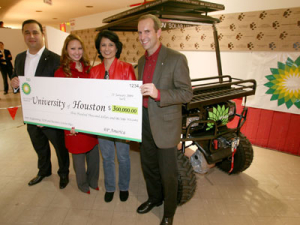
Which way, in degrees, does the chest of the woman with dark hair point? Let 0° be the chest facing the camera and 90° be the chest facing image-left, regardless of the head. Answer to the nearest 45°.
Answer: approximately 0°

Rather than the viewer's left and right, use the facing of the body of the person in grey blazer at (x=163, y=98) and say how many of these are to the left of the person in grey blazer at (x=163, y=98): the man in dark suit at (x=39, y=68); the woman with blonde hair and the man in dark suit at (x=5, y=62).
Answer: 0

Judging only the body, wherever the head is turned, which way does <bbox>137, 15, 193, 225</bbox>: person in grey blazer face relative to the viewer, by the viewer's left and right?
facing the viewer and to the left of the viewer

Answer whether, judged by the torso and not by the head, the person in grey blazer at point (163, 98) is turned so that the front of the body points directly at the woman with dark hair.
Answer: no

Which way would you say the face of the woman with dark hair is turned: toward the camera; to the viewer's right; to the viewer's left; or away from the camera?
toward the camera

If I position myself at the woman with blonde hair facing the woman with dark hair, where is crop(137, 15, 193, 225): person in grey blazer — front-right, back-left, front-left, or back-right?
front-right

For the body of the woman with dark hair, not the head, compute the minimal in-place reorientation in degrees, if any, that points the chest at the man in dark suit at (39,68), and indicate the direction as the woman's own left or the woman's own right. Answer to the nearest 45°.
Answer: approximately 135° to the woman's own right

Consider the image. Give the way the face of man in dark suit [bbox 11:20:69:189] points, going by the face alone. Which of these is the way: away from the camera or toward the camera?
toward the camera

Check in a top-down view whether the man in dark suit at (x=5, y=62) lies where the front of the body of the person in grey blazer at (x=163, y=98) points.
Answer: no

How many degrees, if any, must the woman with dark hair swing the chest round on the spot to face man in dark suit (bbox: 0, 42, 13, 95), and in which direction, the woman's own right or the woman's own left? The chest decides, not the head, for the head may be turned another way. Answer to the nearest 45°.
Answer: approximately 135° to the woman's own right

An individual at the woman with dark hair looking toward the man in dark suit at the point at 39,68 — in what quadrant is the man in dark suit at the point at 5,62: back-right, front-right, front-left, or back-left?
front-right

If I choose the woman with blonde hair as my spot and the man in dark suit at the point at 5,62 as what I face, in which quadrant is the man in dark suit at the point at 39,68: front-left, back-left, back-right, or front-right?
front-left

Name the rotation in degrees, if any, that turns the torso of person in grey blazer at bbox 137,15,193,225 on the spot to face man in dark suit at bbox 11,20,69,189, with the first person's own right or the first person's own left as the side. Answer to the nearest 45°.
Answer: approximately 90° to the first person's own right

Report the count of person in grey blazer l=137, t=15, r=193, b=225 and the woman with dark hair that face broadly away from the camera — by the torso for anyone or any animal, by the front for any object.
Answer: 0

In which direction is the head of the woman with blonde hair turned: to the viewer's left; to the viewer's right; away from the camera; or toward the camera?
toward the camera
